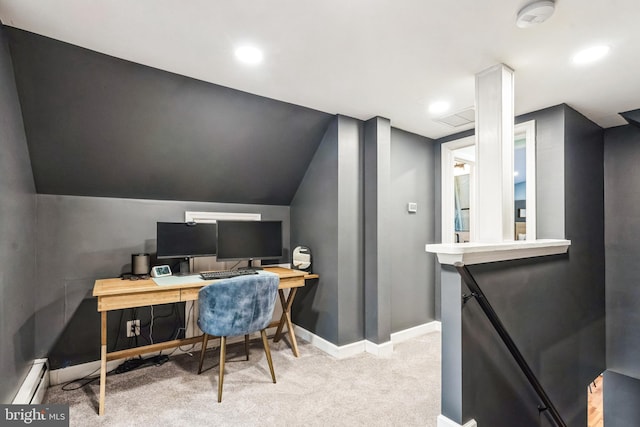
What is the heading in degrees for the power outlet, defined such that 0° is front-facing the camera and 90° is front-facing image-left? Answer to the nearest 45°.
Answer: approximately 0°

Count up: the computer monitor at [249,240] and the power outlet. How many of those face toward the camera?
2

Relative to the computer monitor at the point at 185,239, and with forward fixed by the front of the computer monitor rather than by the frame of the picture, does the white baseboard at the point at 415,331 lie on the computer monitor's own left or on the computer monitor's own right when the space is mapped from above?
on the computer monitor's own left

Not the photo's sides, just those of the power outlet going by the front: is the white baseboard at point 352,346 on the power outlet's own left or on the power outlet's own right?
on the power outlet's own left

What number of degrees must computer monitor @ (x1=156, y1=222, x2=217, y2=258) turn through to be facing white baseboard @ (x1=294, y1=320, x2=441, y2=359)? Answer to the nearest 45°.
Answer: approximately 90° to its left
